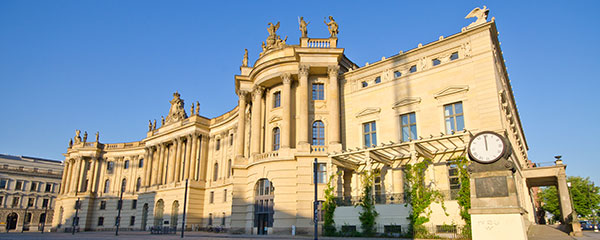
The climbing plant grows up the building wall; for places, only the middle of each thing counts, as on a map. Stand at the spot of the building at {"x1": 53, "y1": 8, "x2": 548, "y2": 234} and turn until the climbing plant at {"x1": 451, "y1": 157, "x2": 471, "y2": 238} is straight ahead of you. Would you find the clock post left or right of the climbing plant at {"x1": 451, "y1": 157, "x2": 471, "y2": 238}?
right

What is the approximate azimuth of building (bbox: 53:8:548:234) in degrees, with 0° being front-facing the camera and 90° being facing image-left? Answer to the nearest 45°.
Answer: approximately 45°

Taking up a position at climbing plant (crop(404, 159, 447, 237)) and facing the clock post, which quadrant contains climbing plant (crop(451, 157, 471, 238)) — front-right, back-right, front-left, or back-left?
front-left

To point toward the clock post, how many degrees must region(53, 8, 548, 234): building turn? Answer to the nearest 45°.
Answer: approximately 45° to its left
